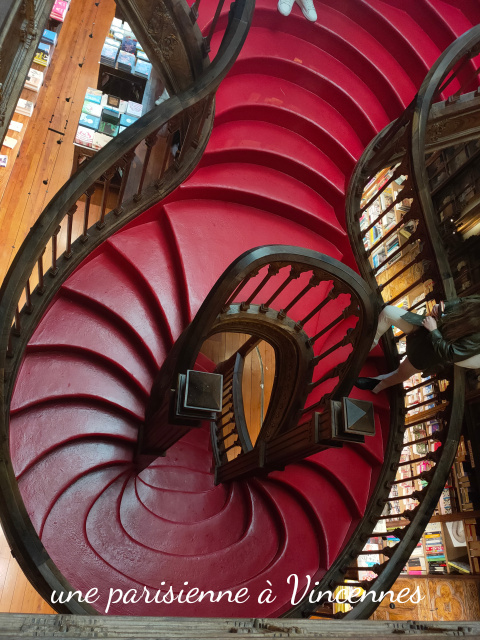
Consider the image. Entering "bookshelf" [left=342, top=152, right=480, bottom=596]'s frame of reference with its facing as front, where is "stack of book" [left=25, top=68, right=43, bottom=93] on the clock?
The stack of book is roughly at 12 o'clock from the bookshelf.

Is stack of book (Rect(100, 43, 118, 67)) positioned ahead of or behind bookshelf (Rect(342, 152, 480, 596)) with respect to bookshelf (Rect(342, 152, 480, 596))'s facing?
ahead

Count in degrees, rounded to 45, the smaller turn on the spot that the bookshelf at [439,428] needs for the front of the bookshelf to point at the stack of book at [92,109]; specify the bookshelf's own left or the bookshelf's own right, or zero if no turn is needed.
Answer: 0° — it already faces it

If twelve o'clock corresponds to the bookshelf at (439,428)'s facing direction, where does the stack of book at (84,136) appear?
The stack of book is roughly at 12 o'clock from the bookshelf.

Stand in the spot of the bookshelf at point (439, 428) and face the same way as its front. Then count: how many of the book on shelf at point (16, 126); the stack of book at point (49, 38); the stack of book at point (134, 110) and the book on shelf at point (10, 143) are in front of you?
4

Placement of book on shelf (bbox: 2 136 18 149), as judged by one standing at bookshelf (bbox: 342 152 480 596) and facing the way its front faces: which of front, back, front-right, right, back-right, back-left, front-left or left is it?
front
